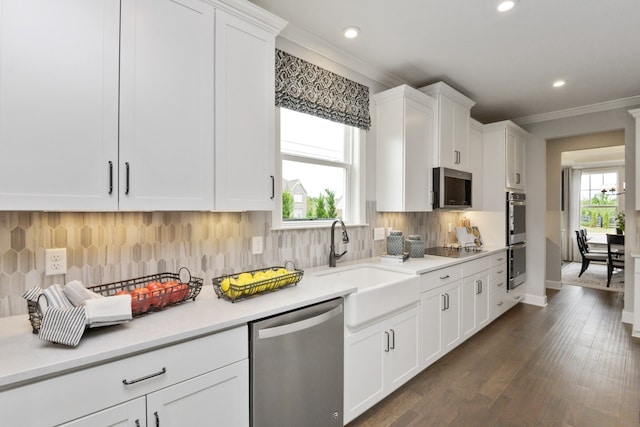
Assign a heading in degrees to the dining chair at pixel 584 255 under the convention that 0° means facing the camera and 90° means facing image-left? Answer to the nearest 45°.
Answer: approximately 270°

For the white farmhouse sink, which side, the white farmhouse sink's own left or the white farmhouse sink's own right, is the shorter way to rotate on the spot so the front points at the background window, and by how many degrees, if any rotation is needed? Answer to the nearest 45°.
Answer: approximately 90° to the white farmhouse sink's own left

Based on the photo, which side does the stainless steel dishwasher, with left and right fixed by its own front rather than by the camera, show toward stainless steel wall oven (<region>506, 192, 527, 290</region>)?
left

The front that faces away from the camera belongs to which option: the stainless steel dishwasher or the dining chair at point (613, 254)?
the dining chair

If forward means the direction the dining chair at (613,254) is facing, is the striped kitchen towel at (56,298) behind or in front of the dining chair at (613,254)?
behind

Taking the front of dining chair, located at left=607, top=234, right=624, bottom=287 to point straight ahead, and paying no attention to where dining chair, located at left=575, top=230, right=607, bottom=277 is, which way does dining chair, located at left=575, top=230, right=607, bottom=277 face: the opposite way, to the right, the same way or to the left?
to the right

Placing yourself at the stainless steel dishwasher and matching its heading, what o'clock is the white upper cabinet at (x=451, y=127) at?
The white upper cabinet is roughly at 9 o'clock from the stainless steel dishwasher.

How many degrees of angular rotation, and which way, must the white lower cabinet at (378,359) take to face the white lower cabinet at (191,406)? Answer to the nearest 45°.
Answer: approximately 90° to its right

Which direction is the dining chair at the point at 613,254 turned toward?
away from the camera

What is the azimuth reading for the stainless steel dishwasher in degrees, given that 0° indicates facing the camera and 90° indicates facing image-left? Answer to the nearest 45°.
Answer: approximately 315°
